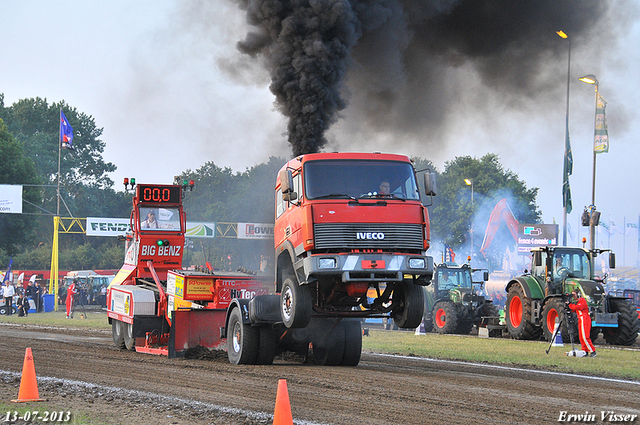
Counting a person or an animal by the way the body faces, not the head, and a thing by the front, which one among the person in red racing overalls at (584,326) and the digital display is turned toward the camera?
the digital display

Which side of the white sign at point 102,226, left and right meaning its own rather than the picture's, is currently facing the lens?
front

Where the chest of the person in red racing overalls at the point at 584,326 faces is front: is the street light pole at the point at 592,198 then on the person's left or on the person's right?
on the person's right

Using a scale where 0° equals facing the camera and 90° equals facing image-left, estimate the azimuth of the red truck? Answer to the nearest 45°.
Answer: approximately 315°

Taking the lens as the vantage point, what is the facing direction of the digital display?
facing the viewer

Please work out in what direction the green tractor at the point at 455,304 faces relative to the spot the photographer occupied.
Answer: facing the viewer and to the right of the viewer

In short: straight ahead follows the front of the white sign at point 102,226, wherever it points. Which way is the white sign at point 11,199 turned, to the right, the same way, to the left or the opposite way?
the same way

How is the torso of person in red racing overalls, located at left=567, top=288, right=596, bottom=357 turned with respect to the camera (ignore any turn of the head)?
to the viewer's left

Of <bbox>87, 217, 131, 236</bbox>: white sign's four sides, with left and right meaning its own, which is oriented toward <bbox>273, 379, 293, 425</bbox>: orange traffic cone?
front

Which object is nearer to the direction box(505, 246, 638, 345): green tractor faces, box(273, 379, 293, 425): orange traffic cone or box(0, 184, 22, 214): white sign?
the orange traffic cone

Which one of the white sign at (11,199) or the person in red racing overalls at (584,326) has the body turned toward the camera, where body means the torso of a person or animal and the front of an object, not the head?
the white sign
